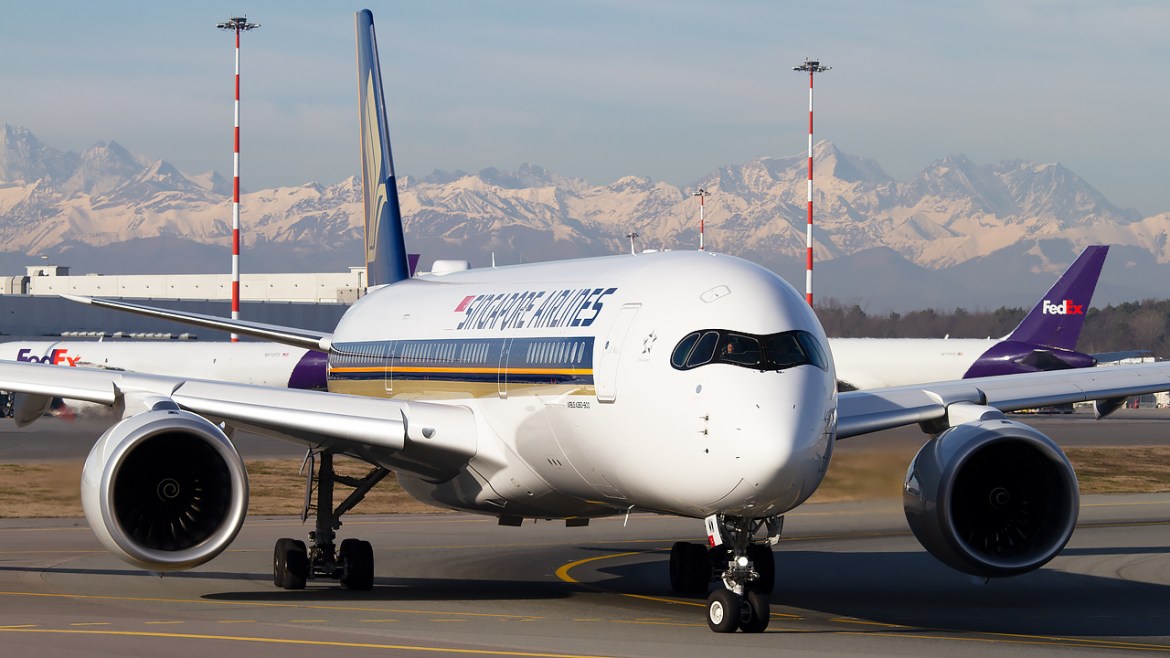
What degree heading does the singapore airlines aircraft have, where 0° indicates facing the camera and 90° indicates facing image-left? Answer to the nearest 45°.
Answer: approximately 315°
